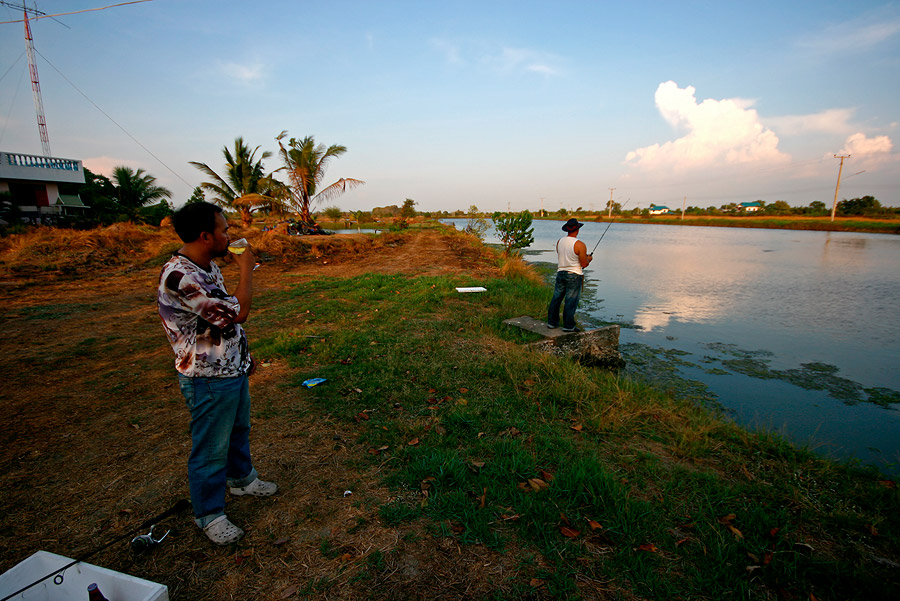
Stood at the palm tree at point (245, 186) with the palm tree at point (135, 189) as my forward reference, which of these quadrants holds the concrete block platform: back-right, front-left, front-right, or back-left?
back-left

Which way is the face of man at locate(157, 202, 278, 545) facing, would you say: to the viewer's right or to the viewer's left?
to the viewer's right

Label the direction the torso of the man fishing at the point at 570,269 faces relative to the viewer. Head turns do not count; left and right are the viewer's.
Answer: facing away from the viewer and to the right of the viewer

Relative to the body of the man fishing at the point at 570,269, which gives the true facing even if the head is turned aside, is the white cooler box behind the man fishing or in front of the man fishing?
behind

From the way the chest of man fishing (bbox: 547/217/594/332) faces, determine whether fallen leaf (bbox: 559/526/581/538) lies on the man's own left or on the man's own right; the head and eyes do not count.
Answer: on the man's own right

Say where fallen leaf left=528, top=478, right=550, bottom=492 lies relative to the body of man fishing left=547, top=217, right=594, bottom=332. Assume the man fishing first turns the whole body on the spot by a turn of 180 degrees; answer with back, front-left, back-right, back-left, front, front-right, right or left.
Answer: front-left

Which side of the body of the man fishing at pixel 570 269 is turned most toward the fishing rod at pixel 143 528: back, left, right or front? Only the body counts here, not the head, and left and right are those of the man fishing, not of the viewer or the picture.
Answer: back

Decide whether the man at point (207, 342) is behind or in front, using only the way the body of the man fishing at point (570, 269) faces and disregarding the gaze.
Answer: behind
